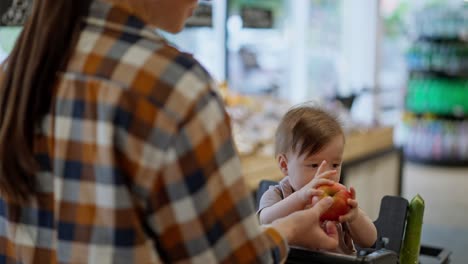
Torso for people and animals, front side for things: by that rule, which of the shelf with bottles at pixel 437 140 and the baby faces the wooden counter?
the shelf with bottles

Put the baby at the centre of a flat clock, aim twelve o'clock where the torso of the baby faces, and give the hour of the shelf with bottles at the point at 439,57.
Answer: The shelf with bottles is roughly at 8 o'clock from the baby.

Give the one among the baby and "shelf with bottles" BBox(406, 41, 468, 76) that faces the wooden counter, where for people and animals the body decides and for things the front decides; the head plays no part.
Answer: the shelf with bottles

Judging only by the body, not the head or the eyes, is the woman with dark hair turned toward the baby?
yes

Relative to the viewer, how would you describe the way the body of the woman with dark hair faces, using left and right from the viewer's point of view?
facing away from the viewer and to the right of the viewer

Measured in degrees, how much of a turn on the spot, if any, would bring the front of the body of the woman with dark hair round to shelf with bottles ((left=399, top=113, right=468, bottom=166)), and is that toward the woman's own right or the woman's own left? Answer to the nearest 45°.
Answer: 0° — they already face it

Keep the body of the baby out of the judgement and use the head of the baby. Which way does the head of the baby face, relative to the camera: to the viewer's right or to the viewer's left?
to the viewer's right

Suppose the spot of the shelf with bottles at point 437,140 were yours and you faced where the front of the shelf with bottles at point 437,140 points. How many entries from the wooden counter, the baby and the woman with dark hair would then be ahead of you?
3
